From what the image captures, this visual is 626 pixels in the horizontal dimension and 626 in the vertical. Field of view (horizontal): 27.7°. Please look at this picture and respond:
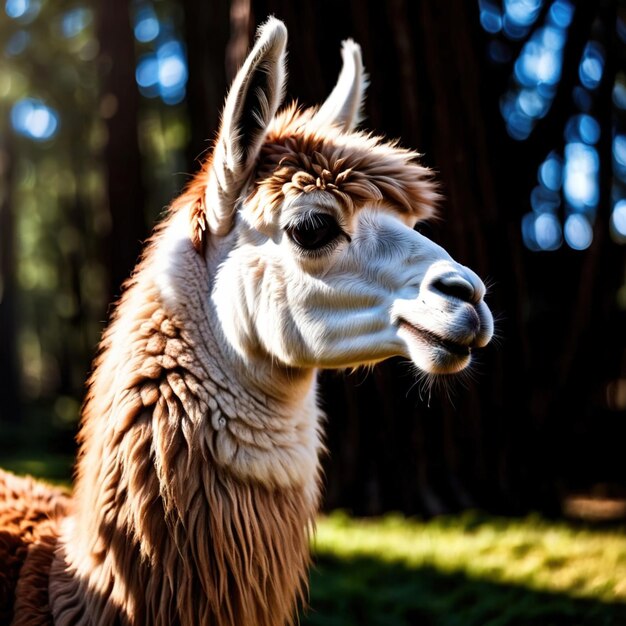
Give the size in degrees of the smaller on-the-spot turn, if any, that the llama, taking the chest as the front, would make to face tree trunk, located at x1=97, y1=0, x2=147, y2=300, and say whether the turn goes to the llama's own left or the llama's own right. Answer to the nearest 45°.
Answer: approximately 90° to the llama's own left

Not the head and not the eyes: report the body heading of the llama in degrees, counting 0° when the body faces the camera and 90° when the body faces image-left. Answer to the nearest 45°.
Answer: approximately 270°

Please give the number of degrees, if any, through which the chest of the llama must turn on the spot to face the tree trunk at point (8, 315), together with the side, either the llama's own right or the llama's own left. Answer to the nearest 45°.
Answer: approximately 90° to the llama's own left
